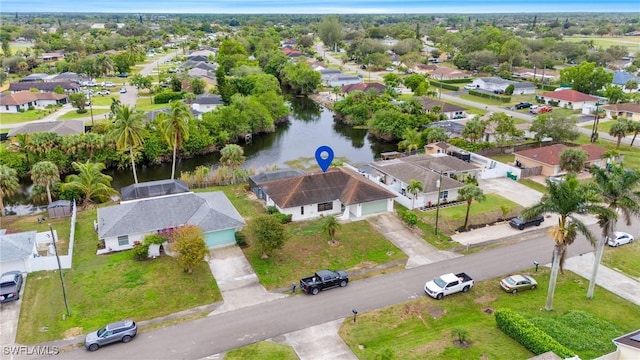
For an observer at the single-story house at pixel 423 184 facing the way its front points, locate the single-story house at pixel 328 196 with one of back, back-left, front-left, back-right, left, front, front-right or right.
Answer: right

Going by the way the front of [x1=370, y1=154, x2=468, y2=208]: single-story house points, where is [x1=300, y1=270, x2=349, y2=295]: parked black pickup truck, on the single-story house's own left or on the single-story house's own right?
on the single-story house's own right

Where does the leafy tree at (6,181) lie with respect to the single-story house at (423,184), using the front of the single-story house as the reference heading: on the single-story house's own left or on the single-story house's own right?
on the single-story house's own right

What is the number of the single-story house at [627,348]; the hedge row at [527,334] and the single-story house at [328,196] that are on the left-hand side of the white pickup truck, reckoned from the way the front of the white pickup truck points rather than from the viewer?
2

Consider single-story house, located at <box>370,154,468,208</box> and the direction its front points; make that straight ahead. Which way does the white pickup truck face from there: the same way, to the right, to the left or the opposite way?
to the right

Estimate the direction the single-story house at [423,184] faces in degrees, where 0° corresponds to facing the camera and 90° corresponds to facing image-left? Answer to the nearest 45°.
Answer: approximately 315°

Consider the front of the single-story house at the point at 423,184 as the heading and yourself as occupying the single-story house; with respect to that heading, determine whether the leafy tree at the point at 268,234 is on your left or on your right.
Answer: on your right

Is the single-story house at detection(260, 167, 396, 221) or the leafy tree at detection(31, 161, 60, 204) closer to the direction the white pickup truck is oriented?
the leafy tree
